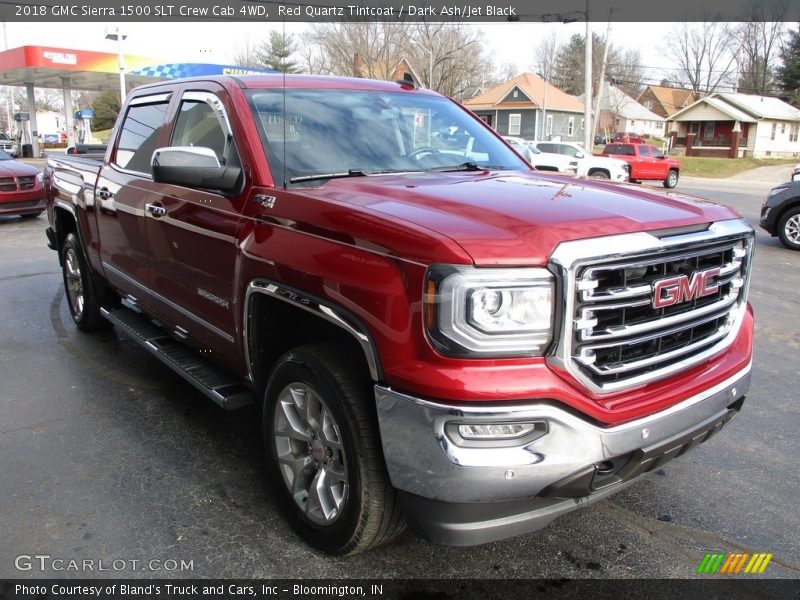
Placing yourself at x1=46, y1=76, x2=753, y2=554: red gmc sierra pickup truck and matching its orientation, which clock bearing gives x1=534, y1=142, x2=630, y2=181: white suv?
The white suv is roughly at 8 o'clock from the red gmc sierra pickup truck.

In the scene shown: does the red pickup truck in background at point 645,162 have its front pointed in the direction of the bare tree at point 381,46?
no

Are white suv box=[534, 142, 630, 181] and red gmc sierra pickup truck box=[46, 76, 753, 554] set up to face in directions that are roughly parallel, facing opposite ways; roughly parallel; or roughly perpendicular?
roughly parallel

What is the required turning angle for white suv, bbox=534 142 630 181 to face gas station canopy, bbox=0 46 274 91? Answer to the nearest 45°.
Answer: approximately 135° to its right

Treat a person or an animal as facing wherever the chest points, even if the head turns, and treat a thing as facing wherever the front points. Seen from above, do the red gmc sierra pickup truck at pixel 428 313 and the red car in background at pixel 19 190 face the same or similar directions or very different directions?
same or similar directions

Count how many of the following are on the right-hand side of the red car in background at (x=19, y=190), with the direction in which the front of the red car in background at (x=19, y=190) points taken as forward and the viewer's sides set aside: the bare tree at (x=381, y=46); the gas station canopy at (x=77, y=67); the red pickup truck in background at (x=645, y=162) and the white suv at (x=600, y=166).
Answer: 0

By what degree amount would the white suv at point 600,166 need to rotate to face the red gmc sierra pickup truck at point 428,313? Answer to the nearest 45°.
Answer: approximately 45° to its right

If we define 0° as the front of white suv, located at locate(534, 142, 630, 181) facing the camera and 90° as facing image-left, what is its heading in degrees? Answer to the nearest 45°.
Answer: approximately 315°

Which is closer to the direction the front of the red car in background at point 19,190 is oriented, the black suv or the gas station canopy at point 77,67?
the black suv

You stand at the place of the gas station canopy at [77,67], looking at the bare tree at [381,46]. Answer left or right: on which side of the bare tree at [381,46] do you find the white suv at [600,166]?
right

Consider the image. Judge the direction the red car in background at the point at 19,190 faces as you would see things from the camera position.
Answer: facing the viewer and to the right of the viewer

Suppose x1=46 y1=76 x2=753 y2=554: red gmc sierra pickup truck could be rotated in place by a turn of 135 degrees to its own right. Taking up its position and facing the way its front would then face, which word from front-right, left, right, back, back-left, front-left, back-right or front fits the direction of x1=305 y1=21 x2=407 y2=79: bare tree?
right

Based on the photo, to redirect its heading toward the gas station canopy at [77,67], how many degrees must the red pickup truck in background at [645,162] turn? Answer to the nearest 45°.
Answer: approximately 135° to its right

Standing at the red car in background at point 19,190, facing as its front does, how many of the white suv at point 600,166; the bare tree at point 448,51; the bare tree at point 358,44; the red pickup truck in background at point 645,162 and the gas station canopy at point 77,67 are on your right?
0
